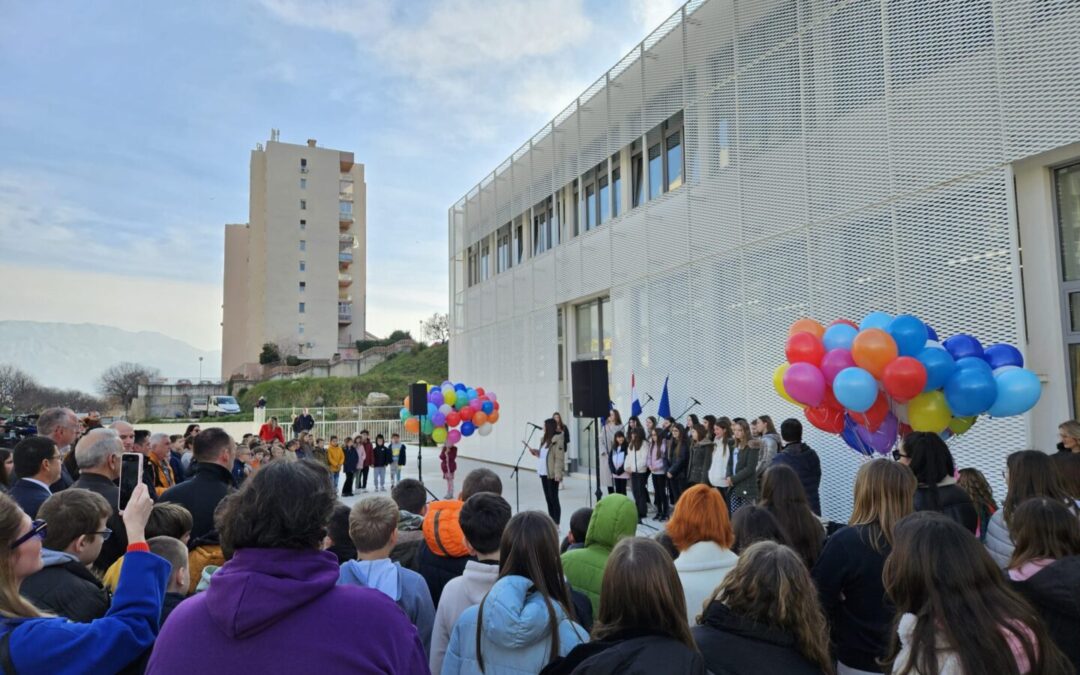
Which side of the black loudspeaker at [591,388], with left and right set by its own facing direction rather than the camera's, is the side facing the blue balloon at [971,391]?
left

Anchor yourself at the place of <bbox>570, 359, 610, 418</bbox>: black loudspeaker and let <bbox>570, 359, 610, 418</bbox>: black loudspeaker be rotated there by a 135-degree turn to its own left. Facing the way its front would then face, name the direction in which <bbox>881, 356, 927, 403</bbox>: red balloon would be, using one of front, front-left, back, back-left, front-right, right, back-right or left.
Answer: front-right

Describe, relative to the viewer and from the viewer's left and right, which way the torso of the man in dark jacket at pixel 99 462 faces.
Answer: facing away from the viewer and to the right of the viewer

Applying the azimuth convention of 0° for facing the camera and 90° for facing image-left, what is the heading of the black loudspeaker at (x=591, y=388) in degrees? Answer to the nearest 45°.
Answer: approximately 45°

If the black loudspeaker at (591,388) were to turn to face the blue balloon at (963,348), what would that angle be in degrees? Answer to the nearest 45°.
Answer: approximately 90° to its left

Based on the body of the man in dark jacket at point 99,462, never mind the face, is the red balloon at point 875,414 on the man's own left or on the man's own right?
on the man's own right

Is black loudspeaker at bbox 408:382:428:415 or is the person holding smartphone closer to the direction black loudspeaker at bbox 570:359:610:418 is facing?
the person holding smartphone

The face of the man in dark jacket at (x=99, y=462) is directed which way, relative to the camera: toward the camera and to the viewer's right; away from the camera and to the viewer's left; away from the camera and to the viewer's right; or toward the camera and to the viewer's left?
away from the camera and to the viewer's right

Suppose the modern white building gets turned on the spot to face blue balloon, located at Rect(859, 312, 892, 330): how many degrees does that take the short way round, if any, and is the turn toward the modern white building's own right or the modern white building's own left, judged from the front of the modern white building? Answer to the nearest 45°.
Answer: approximately 45° to the modern white building's own left
